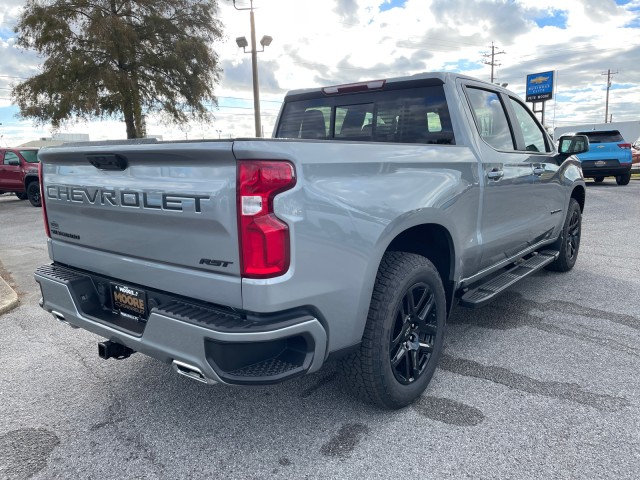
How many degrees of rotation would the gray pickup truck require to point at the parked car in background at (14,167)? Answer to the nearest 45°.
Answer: approximately 90° to its left

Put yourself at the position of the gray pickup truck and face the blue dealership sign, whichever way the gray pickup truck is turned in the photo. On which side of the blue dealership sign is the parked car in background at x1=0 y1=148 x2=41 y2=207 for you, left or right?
left

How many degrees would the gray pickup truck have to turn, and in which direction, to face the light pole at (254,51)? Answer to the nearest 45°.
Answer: approximately 45° to its left

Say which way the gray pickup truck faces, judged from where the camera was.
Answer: facing away from the viewer and to the right of the viewer
